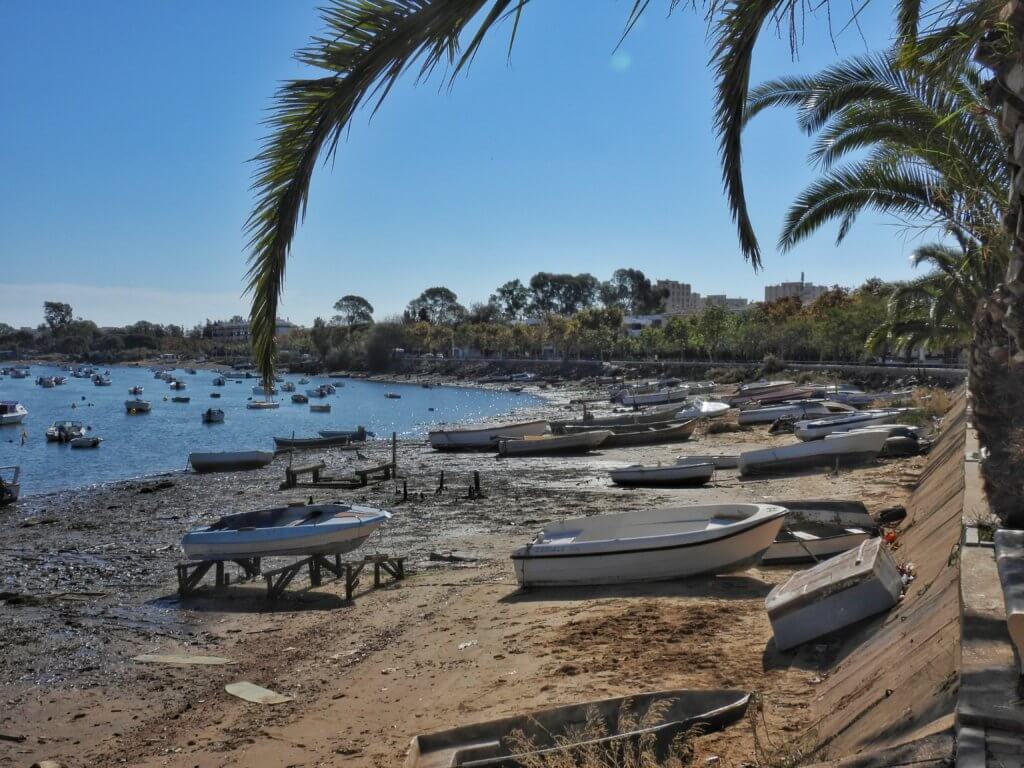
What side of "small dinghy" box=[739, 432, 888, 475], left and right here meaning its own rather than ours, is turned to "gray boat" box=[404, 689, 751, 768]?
right

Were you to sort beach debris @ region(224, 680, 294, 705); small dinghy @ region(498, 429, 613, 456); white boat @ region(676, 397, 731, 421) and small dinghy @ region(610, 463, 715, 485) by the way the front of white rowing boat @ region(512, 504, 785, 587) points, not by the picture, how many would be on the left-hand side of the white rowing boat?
3

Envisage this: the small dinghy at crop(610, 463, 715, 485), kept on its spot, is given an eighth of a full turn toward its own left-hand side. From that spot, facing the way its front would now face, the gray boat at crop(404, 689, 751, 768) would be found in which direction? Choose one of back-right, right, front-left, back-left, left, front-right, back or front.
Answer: back-right

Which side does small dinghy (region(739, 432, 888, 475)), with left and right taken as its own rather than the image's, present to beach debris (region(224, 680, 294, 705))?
right

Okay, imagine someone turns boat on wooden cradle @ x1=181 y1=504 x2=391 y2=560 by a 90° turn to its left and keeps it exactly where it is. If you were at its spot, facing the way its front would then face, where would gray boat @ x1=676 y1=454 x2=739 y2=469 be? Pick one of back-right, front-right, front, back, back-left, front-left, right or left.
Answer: front-right

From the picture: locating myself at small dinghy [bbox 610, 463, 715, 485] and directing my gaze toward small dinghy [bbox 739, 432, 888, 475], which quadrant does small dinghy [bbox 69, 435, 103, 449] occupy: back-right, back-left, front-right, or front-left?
back-left

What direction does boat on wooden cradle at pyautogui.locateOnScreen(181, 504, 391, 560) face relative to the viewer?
to the viewer's right
